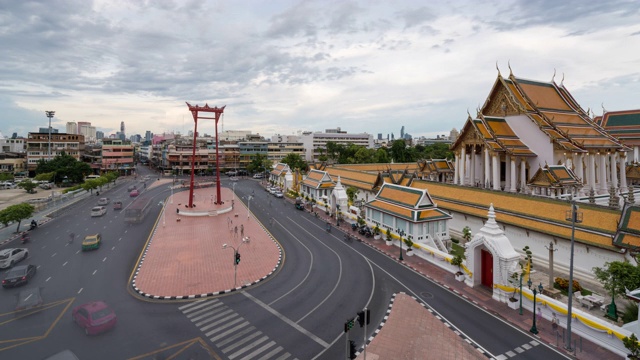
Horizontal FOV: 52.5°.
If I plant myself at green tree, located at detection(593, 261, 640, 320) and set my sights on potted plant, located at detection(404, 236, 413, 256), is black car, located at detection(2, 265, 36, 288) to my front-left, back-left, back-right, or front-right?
front-left

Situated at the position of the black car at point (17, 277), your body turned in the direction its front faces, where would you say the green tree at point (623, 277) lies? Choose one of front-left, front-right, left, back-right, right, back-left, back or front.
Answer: right

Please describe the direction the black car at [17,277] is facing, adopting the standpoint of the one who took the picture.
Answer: facing away from the viewer and to the right of the viewer

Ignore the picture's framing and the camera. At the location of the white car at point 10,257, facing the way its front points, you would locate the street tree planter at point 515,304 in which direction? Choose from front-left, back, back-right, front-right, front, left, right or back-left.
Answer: right

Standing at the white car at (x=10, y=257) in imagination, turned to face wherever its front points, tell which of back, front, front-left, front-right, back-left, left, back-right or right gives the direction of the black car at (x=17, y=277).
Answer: back-right

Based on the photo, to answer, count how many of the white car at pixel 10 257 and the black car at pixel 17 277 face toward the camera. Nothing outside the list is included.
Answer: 0

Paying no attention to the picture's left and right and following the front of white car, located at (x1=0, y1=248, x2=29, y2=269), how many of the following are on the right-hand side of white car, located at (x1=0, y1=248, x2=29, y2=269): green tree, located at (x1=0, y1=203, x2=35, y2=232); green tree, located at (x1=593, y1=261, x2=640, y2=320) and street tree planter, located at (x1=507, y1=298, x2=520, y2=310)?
2

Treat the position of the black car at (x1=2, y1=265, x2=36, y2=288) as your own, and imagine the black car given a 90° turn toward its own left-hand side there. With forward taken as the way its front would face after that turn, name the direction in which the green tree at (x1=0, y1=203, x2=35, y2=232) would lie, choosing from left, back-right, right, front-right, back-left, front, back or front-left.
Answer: front-right

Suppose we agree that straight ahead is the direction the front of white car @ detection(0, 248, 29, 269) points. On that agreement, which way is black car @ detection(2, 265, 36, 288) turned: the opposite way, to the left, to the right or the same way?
the same way

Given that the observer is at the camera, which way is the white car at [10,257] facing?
facing away from the viewer and to the right of the viewer
